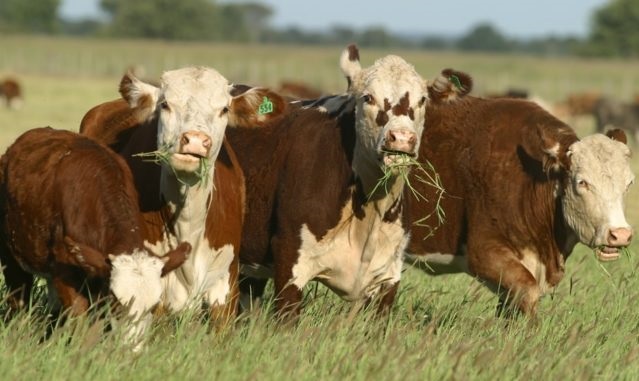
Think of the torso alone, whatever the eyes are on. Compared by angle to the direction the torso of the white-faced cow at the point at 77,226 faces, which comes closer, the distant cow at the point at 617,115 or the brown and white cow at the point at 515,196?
the brown and white cow

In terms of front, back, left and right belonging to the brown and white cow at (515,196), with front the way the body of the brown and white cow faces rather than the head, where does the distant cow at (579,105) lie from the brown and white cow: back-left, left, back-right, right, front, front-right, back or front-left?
back-left

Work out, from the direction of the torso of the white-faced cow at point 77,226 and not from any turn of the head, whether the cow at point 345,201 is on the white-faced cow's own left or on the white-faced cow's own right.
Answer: on the white-faced cow's own left

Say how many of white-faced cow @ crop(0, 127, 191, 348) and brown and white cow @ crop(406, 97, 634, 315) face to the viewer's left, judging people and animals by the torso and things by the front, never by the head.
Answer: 0

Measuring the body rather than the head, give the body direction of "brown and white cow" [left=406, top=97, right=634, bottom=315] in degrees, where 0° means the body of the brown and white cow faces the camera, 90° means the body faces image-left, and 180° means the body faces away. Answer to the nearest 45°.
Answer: approximately 315°

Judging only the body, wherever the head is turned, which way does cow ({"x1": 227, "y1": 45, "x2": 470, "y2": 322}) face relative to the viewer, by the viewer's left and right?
facing the viewer and to the right of the viewer

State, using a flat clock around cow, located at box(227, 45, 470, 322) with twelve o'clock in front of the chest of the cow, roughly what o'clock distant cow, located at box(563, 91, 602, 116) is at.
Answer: The distant cow is roughly at 8 o'clock from the cow.

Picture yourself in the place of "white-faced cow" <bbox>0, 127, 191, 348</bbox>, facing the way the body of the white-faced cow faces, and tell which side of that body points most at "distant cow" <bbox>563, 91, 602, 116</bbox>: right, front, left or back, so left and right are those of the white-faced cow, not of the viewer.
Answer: left

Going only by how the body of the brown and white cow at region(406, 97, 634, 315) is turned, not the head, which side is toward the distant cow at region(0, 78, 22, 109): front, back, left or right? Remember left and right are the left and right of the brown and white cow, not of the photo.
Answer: back

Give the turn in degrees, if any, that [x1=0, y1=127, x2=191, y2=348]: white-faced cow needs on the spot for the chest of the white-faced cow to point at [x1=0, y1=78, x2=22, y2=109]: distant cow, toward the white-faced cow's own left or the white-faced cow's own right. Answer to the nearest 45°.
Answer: approximately 135° to the white-faced cow's own left
